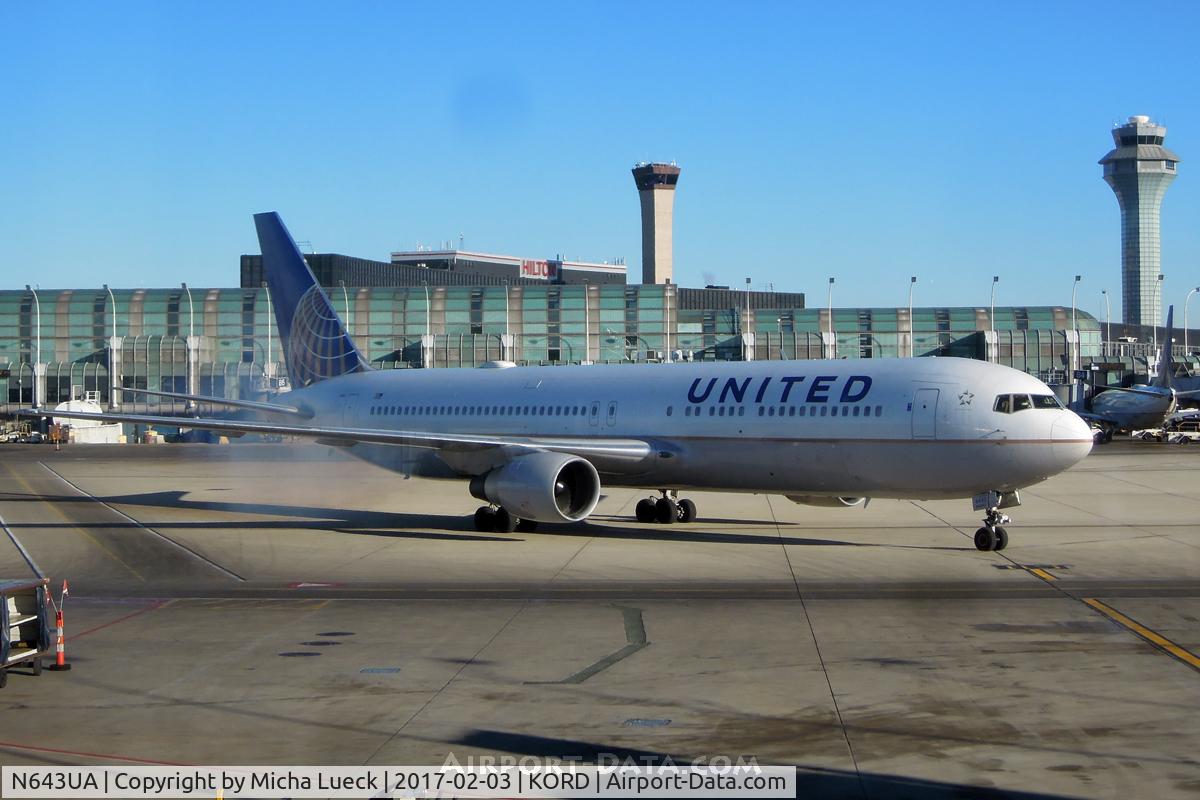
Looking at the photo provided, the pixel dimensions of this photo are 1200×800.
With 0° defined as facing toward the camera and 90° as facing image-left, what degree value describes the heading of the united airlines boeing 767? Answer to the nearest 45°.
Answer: approximately 315°

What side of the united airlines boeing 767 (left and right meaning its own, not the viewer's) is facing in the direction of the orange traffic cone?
right
